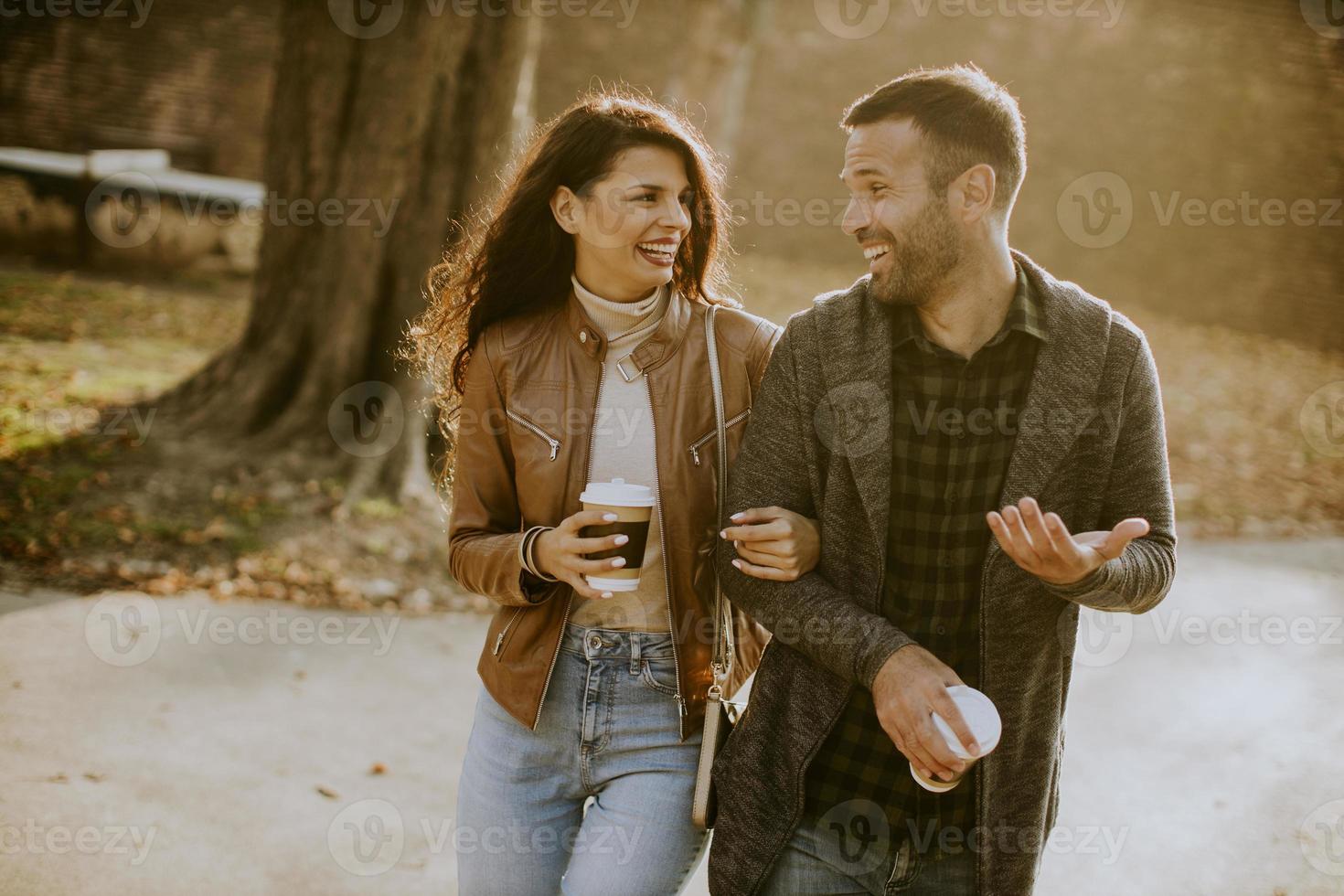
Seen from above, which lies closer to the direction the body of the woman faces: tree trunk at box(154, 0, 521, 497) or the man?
the man

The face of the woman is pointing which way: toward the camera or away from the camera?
toward the camera

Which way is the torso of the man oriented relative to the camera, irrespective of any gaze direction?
toward the camera

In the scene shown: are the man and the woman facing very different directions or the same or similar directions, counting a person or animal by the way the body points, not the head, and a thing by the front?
same or similar directions

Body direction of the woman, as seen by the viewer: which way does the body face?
toward the camera

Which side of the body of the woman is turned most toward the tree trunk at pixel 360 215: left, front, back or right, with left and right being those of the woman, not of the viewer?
back

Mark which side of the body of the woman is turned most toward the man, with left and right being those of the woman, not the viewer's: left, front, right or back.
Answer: left

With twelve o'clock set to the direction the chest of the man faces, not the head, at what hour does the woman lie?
The woman is roughly at 3 o'clock from the man.

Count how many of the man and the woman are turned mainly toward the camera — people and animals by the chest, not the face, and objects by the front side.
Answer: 2

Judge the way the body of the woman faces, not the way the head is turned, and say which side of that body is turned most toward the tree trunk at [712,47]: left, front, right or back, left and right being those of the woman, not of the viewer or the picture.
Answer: back

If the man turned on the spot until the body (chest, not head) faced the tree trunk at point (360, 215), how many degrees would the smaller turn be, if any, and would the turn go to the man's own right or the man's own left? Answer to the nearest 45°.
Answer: approximately 135° to the man's own right
